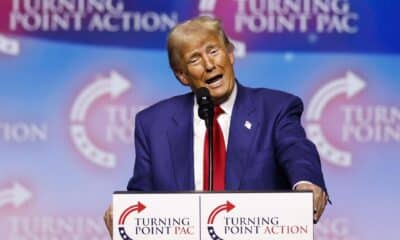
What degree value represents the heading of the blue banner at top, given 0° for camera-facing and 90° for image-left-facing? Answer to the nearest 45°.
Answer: approximately 0°

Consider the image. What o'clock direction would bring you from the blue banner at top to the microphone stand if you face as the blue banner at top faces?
The microphone stand is roughly at 12 o'clock from the blue banner at top.

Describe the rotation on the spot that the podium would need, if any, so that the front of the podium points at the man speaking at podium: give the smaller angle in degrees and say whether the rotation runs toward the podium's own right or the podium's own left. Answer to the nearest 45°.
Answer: approximately 180°
